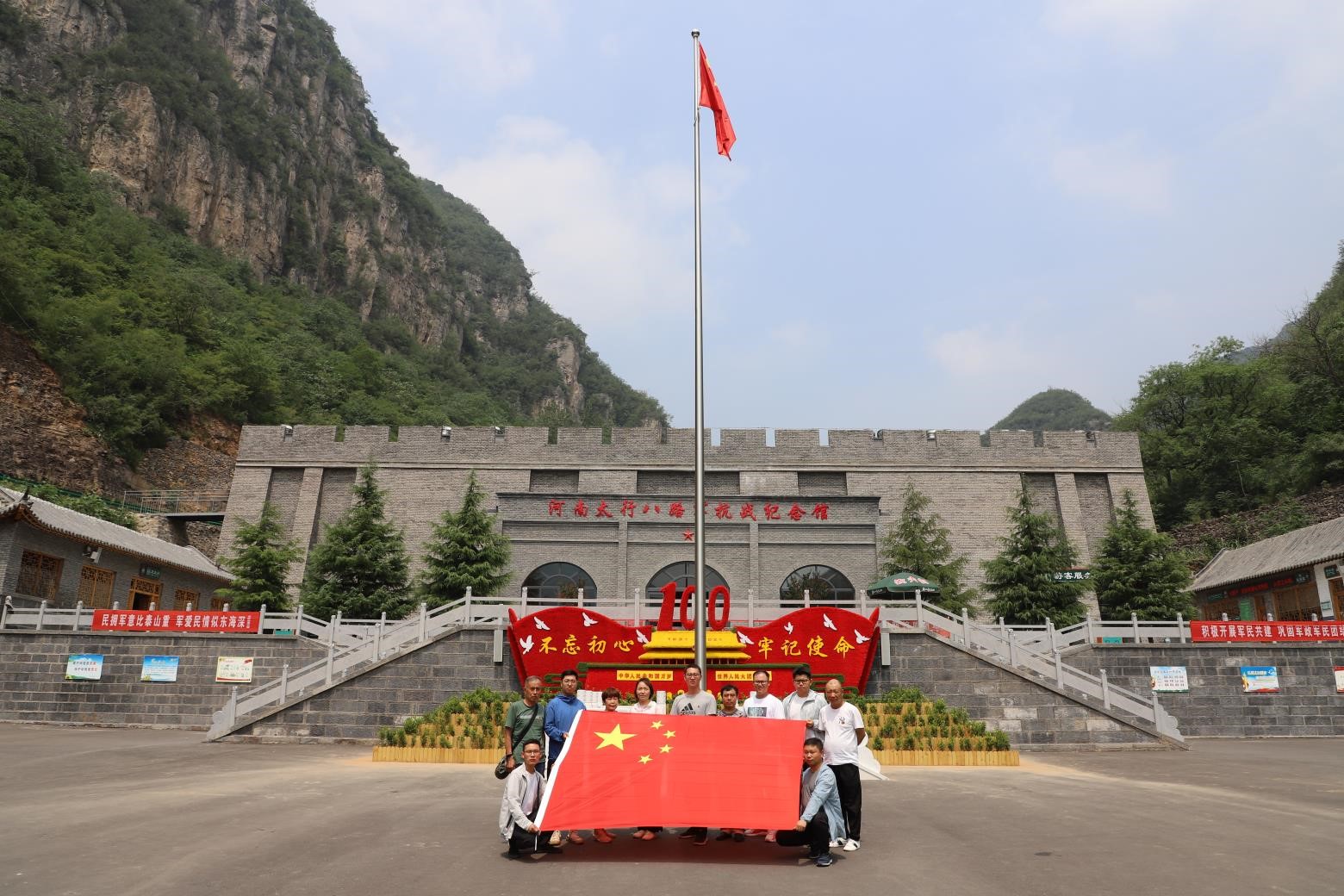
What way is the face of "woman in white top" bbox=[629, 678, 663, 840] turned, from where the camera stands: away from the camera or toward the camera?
toward the camera

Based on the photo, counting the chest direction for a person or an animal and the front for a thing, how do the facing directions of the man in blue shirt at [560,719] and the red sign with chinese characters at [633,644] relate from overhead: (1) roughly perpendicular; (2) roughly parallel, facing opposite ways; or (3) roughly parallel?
roughly parallel

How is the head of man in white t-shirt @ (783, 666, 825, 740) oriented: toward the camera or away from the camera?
toward the camera

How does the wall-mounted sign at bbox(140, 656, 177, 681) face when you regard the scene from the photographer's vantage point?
facing the viewer

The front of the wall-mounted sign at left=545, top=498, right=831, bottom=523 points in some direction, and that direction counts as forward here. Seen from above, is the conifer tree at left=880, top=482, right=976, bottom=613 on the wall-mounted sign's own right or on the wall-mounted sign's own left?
on the wall-mounted sign's own left

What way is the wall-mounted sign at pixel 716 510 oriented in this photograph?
toward the camera

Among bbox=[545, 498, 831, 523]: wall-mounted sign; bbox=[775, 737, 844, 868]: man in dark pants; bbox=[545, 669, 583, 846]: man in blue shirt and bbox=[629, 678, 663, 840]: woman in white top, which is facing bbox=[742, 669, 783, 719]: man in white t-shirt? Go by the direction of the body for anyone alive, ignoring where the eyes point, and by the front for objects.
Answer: the wall-mounted sign

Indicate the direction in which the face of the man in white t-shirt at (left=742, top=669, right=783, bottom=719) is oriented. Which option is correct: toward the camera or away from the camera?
toward the camera

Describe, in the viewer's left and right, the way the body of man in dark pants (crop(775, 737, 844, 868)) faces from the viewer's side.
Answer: facing the viewer and to the left of the viewer

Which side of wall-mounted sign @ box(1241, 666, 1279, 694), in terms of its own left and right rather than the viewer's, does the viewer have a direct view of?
front

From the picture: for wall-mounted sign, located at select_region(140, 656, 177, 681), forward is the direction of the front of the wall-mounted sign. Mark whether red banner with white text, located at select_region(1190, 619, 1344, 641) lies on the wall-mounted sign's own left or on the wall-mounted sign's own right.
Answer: on the wall-mounted sign's own left

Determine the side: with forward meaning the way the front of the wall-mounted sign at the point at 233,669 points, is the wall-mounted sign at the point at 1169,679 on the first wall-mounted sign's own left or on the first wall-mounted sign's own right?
on the first wall-mounted sign's own left

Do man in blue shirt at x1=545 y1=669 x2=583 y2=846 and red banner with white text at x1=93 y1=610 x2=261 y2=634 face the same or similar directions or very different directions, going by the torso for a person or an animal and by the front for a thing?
same or similar directions

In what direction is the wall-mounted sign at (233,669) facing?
toward the camera

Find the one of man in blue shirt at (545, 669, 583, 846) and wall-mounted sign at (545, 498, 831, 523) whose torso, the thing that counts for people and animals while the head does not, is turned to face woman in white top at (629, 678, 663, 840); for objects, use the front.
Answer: the wall-mounted sign

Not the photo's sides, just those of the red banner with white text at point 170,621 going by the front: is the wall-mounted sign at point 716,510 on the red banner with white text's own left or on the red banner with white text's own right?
on the red banner with white text's own left

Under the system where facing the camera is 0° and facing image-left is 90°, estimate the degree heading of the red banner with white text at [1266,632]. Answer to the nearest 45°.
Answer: approximately 0°

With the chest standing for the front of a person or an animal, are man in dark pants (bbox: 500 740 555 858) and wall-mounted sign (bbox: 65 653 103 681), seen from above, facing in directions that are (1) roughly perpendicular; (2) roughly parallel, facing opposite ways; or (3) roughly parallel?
roughly parallel
